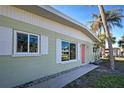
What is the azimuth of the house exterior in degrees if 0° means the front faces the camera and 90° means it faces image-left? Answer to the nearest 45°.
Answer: approximately 315°
